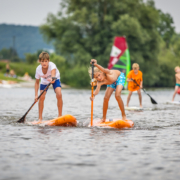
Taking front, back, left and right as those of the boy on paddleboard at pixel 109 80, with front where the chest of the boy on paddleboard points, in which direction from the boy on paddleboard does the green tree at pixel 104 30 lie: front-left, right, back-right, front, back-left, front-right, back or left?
back-right

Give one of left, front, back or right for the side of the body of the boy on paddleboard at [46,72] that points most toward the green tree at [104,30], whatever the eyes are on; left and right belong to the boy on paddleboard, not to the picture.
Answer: back

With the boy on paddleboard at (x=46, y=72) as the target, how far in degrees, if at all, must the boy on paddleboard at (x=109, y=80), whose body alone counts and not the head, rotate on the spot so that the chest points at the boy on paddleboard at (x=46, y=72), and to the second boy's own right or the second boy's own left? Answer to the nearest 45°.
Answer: approximately 45° to the second boy's own right

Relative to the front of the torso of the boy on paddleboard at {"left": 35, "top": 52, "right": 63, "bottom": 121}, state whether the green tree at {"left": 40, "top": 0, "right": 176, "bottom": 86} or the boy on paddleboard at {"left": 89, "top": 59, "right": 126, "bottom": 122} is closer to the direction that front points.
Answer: the boy on paddleboard

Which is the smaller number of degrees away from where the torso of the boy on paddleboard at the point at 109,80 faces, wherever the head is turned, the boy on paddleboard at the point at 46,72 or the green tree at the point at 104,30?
the boy on paddleboard

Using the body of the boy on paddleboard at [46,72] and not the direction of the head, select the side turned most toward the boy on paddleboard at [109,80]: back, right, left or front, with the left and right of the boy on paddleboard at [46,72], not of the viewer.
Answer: left

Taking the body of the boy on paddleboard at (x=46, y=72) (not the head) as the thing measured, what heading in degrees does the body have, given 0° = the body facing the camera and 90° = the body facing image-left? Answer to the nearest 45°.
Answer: approximately 0°

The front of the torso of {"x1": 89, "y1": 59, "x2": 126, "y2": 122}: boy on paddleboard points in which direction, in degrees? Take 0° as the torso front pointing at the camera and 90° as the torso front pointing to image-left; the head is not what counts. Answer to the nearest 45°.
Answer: approximately 45°
